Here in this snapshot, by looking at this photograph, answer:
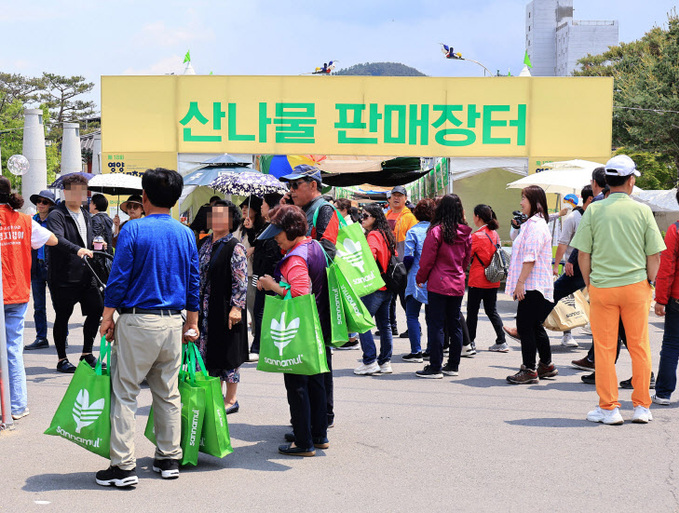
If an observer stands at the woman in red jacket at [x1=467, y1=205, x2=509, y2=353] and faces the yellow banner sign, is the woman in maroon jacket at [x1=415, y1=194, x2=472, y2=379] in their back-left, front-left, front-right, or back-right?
back-left

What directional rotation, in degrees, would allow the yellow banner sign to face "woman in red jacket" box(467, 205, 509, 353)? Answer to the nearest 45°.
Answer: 0° — it already faces them

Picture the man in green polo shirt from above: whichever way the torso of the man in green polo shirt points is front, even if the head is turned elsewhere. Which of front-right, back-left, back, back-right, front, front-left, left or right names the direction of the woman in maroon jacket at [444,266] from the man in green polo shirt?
front-left

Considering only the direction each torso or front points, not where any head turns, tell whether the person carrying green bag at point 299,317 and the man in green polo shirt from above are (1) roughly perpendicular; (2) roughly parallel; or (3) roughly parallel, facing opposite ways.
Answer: roughly perpendicular

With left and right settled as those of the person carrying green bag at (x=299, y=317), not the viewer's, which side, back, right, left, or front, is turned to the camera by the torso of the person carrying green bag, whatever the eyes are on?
left
